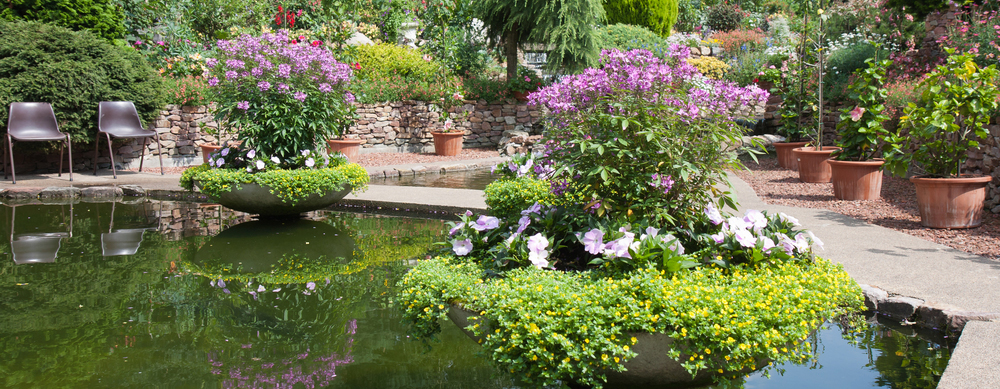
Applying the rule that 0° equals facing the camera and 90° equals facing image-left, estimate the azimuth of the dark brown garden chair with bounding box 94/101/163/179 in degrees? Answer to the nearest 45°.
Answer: approximately 315°

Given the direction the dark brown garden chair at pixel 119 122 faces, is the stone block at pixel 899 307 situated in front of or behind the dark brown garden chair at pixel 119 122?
in front

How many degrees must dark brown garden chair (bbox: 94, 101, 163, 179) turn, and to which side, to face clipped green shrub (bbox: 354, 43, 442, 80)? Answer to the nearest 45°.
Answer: approximately 90° to its left

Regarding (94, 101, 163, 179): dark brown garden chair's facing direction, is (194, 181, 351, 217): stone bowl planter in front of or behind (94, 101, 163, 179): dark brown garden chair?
in front

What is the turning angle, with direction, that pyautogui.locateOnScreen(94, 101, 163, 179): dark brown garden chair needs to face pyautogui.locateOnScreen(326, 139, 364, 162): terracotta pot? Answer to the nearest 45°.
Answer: approximately 45° to its left

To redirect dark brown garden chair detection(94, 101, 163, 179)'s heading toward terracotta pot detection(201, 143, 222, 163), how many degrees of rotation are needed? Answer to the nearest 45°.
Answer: approximately 45° to its left

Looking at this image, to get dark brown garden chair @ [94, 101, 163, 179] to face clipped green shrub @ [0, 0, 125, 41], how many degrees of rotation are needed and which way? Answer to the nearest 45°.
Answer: approximately 135° to its left
